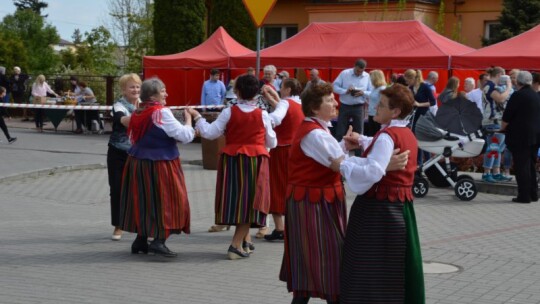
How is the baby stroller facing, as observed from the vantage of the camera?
facing to the left of the viewer

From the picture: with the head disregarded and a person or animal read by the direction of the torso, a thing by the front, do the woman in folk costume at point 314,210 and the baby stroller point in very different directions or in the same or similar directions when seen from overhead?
very different directions

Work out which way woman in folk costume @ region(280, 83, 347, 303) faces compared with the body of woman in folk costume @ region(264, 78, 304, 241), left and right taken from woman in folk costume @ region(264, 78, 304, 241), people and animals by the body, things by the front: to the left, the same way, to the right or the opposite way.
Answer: the opposite way

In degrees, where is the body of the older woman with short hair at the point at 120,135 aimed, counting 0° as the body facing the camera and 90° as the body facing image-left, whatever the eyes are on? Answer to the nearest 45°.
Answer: approximately 315°

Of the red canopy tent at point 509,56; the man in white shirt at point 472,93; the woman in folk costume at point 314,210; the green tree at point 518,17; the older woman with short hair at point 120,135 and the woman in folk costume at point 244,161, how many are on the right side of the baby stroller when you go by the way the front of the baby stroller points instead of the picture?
3

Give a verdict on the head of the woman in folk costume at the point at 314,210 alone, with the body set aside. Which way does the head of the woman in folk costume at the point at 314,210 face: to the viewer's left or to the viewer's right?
to the viewer's right

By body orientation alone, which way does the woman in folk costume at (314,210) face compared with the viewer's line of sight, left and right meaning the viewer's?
facing to the right of the viewer

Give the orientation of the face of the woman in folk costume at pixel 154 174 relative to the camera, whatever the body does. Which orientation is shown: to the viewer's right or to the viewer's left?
to the viewer's right

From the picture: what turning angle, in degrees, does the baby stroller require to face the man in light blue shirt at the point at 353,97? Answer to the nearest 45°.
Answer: approximately 45° to its right

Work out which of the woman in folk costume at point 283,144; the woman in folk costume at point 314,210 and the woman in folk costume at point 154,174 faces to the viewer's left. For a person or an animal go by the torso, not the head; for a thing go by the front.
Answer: the woman in folk costume at point 283,144

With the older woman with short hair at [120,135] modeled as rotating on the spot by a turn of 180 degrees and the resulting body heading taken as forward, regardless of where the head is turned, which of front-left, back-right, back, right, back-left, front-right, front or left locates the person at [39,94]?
front-right

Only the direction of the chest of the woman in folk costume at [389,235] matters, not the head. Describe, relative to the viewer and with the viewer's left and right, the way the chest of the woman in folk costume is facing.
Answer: facing to the left of the viewer

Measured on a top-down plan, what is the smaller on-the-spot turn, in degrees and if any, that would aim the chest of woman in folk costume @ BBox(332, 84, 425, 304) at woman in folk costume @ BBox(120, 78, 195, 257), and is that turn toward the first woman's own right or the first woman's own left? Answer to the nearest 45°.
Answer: approximately 45° to the first woman's own right

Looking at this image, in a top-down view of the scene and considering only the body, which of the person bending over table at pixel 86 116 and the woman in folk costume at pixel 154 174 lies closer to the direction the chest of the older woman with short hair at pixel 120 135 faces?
the woman in folk costume
